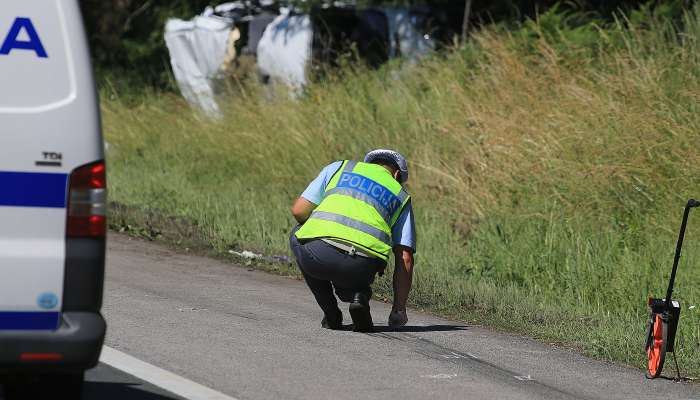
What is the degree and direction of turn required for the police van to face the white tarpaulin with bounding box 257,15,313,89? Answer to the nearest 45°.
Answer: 0° — it already faces it

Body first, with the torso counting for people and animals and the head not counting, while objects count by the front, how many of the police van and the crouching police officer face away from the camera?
2

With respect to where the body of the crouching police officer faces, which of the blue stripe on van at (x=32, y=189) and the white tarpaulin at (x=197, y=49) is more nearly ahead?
the white tarpaulin

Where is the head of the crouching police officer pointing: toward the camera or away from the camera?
away from the camera

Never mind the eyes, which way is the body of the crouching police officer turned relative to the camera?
away from the camera

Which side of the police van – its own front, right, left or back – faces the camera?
back

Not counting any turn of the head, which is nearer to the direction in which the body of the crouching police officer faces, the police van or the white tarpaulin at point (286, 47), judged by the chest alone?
the white tarpaulin

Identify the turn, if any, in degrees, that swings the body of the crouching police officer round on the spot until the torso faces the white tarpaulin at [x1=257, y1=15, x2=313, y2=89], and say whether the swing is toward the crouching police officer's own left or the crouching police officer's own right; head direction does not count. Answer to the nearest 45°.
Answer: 0° — they already face it
